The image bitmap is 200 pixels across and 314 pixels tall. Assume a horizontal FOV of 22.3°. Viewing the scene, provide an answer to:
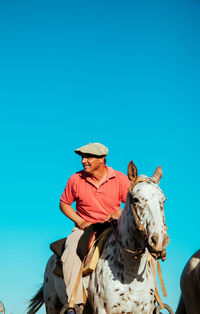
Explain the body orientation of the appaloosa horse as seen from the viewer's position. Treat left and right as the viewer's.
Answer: facing the viewer and to the right of the viewer

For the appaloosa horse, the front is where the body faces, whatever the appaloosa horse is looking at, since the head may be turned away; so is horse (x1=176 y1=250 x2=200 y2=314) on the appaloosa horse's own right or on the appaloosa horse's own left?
on the appaloosa horse's own left
